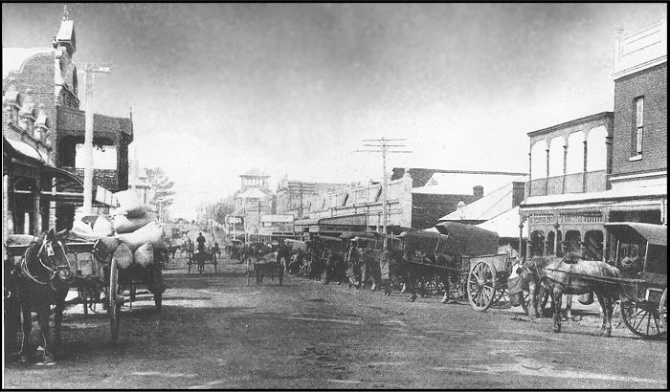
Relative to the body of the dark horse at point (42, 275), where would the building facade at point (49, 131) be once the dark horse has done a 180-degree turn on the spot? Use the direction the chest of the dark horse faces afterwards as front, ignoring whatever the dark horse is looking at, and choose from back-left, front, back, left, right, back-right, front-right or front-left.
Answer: front

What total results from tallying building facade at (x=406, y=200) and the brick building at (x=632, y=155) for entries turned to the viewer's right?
0

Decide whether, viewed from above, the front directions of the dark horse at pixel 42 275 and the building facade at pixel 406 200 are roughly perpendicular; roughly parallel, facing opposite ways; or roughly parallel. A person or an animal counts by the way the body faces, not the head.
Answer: roughly perpendicular

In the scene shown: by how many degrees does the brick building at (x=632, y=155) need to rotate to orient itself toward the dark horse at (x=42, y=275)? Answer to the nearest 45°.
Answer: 0° — it already faces it

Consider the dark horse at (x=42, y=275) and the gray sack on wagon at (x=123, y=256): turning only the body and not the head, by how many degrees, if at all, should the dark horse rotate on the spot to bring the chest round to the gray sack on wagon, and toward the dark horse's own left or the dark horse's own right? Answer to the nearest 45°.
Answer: approximately 135° to the dark horse's own left

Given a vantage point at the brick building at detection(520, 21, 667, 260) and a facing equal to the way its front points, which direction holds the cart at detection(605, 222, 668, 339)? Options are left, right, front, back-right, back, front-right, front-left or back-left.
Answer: front-left

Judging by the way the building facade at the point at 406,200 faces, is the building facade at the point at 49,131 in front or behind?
in front

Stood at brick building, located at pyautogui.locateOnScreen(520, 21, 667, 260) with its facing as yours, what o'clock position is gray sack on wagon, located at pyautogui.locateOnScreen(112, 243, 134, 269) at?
The gray sack on wagon is roughly at 12 o'clock from the brick building.

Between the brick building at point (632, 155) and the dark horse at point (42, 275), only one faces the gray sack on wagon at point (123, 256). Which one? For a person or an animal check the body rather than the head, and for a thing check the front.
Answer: the brick building
